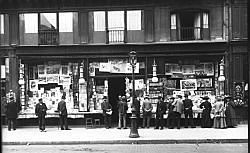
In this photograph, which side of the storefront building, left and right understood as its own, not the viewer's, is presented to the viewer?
front
